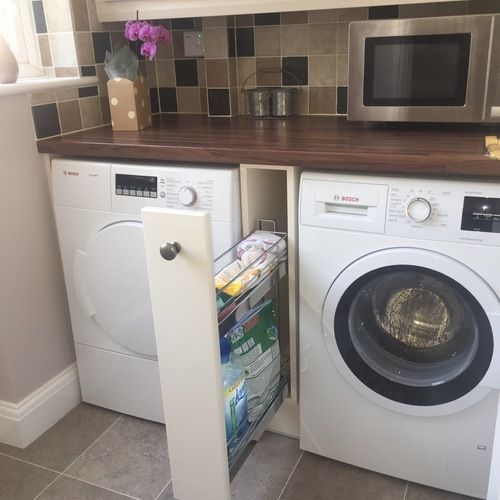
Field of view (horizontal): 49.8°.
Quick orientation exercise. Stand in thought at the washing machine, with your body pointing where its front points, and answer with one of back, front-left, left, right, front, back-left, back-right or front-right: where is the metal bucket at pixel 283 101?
back-right

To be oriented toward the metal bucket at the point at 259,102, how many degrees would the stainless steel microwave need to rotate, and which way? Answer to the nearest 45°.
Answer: approximately 135° to its right

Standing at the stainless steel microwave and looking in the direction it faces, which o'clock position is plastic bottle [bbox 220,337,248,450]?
The plastic bottle is roughly at 1 o'clock from the stainless steel microwave.

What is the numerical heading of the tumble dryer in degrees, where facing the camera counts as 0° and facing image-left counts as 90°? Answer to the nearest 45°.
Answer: approximately 45°

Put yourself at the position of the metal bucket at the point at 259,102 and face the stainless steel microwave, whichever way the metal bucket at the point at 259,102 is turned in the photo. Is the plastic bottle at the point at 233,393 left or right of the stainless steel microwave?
right

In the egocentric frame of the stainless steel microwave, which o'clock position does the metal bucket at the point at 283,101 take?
The metal bucket is roughly at 4 o'clock from the stainless steel microwave.
